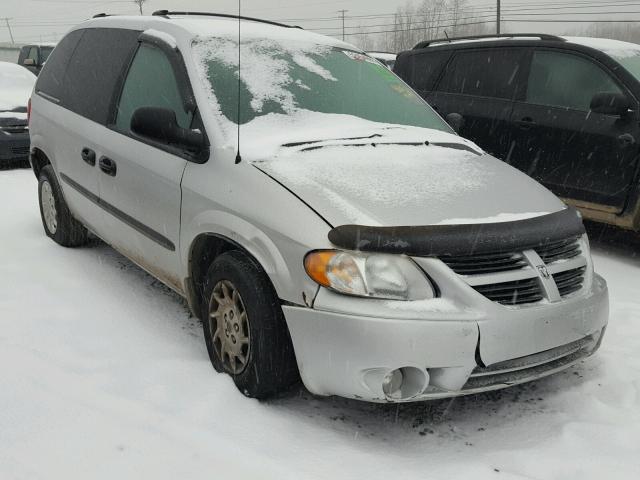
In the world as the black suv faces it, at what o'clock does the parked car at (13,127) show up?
The parked car is roughly at 5 o'clock from the black suv.

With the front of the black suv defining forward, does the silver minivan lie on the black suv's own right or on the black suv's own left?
on the black suv's own right

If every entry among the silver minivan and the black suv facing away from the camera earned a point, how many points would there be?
0

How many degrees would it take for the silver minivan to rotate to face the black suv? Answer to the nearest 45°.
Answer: approximately 90° to its left

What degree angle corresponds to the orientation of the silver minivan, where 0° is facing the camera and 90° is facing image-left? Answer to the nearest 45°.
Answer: approximately 315°

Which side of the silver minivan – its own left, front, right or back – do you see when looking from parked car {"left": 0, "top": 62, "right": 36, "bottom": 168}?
back

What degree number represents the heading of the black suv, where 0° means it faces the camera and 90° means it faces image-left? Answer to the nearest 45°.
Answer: approximately 315°
